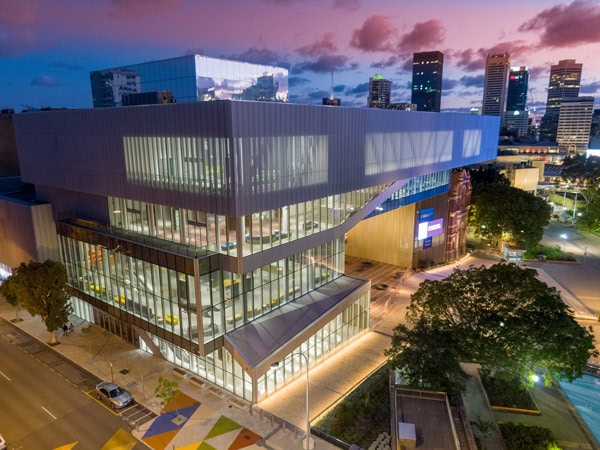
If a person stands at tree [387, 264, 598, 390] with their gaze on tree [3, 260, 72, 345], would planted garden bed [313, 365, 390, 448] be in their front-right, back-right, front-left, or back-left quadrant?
front-left

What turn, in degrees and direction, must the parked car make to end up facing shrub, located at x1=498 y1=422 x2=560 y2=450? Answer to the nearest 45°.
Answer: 0° — it already faces it

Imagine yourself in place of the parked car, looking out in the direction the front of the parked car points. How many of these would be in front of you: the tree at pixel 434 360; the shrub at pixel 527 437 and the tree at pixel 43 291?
2

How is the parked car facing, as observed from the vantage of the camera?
facing the viewer and to the right of the viewer

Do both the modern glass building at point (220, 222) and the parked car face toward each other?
no

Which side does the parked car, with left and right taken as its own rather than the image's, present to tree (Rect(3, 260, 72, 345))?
back

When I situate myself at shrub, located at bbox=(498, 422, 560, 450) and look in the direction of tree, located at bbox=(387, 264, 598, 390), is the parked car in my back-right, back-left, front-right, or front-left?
front-left

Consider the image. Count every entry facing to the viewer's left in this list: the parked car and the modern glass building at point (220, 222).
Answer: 0
